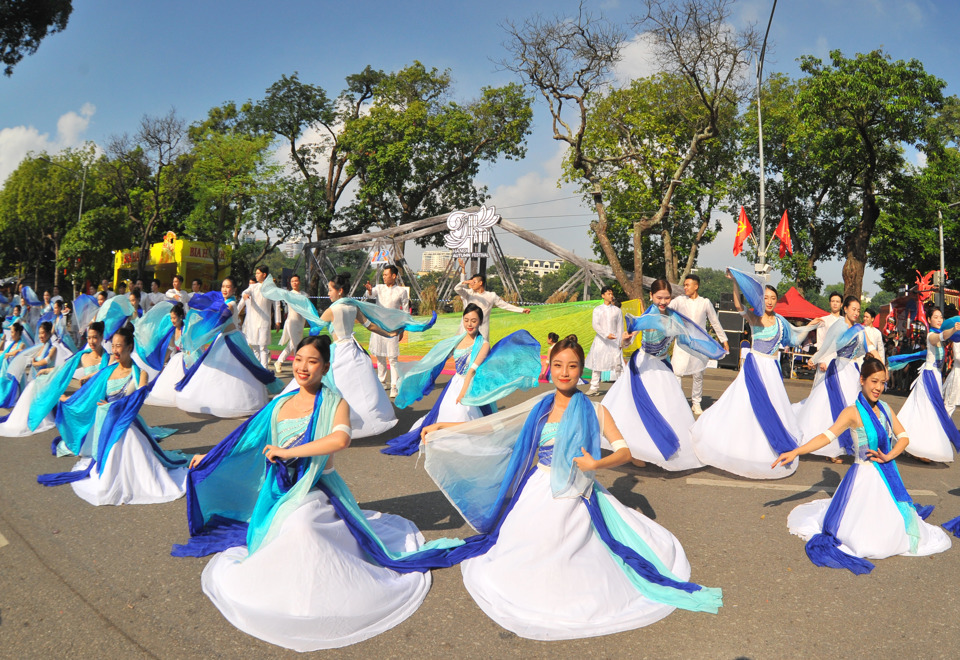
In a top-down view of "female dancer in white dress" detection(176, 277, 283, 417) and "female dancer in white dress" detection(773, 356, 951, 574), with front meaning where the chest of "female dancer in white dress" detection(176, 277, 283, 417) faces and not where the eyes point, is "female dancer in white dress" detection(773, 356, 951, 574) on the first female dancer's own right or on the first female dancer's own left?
on the first female dancer's own left

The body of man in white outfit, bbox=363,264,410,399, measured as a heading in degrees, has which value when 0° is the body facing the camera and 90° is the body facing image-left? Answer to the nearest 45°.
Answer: approximately 0°

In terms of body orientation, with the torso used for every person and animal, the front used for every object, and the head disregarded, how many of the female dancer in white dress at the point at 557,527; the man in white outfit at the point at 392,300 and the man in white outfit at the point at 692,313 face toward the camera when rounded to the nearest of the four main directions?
3

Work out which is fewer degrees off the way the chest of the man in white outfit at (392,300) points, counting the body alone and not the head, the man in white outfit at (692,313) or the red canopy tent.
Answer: the man in white outfit

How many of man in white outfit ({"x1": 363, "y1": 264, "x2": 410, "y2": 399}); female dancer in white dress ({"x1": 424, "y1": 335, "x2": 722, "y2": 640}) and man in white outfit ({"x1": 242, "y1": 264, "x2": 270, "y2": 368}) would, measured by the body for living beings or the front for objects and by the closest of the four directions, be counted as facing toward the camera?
3

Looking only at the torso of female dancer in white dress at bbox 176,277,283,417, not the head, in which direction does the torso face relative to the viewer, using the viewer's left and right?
facing the viewer and to the left of the viewer

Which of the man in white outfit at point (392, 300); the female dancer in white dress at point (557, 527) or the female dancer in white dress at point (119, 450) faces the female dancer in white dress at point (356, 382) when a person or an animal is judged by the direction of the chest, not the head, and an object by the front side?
the man in white outfit

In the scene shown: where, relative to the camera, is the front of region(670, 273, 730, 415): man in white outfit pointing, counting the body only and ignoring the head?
toward the camera

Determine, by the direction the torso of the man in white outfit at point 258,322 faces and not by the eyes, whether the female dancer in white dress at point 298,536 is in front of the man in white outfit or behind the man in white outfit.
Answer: in front

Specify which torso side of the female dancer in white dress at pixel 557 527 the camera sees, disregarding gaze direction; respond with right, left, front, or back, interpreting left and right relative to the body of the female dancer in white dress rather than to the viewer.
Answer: front

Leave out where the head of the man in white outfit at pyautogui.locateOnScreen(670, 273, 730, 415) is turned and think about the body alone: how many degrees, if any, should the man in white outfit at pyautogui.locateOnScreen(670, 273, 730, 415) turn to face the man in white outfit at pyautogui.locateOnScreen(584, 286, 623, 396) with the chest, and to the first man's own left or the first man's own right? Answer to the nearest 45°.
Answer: approximately 135° to the first man's own right

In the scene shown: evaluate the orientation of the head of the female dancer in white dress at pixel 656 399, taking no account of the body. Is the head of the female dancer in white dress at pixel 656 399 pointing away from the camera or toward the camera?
toward the camera

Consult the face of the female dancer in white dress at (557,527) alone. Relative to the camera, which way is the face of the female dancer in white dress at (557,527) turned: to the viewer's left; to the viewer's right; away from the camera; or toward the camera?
toward the camera

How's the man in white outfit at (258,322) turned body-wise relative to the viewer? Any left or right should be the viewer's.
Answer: facing the viewer

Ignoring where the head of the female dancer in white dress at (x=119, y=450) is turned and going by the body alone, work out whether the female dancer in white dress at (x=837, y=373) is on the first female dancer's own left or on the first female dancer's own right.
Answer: on the first female dancer's own left
